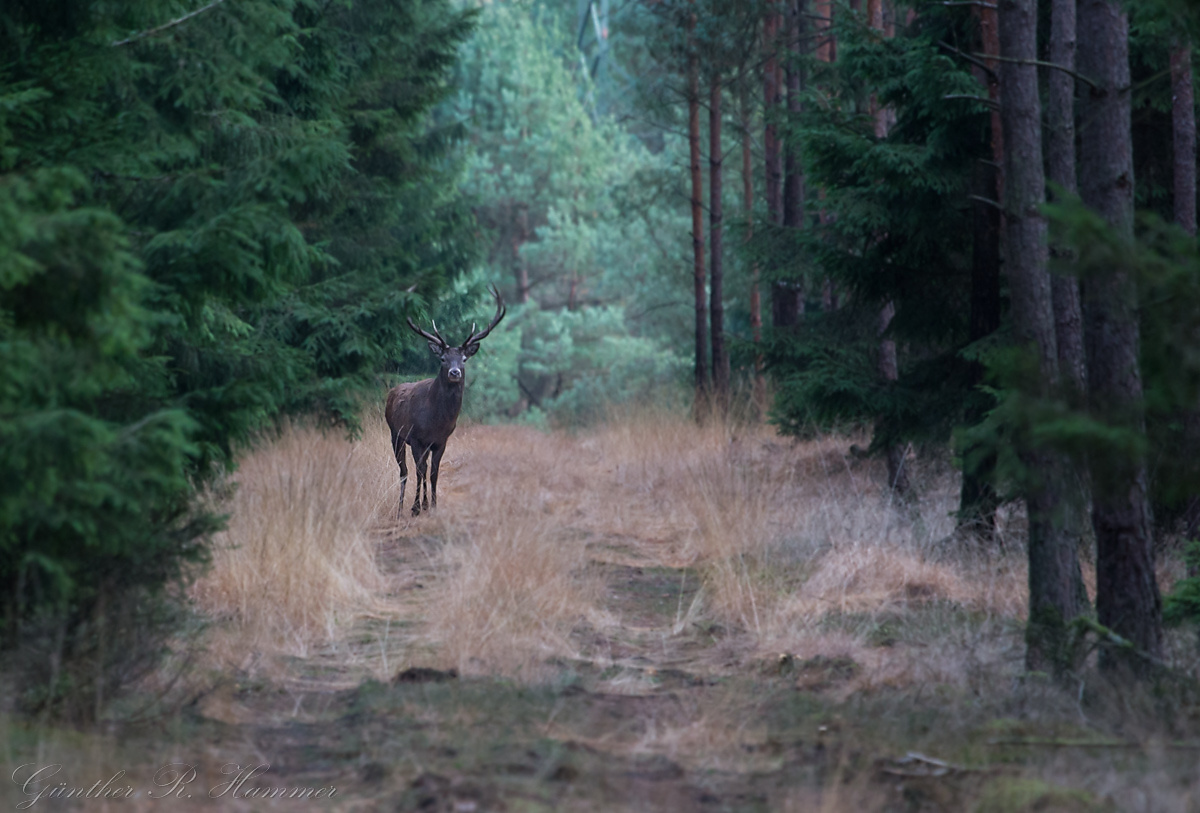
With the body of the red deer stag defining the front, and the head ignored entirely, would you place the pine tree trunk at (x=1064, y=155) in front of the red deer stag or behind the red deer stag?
in front

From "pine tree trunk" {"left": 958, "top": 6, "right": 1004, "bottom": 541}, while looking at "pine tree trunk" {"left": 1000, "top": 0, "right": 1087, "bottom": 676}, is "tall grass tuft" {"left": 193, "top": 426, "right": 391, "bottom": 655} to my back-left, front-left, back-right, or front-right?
front-right

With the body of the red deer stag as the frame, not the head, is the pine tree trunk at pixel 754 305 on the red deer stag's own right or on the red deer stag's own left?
on the red deer stag's own left

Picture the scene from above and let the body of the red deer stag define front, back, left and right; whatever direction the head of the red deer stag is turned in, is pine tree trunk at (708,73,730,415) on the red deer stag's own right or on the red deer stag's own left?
on the red deer stag's own left

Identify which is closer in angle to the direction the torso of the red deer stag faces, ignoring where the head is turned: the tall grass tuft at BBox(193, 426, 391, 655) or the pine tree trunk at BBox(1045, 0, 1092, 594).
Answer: the pine tree trunk

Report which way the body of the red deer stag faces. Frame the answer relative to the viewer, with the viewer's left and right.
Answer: facing the viewer and to the right of the viewer

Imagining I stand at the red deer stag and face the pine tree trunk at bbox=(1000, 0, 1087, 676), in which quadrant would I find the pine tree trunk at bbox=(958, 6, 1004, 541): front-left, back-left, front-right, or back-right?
front-left
